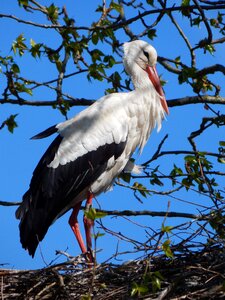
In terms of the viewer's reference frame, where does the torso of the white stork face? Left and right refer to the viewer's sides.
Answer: facing to the right of the viewer
